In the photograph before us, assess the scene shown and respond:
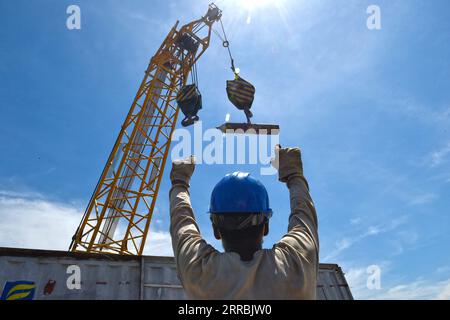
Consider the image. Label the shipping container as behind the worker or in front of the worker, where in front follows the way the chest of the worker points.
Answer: in front

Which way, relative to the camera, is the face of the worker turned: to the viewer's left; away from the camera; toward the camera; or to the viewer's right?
away from the camera

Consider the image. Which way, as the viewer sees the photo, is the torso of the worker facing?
away from the camera
